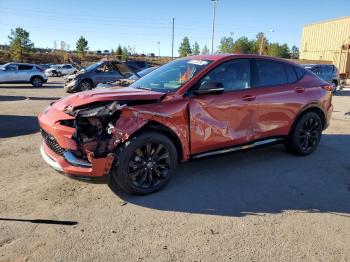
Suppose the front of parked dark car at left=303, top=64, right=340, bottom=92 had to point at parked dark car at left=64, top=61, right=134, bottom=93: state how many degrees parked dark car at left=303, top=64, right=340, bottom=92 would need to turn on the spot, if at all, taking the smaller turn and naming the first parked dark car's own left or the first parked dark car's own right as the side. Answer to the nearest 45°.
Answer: approximately 45° to the first parked dark car's own left

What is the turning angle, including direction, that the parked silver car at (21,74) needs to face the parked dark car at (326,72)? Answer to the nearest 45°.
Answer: approximately 135° to its left

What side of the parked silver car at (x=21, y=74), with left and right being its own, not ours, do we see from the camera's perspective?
left

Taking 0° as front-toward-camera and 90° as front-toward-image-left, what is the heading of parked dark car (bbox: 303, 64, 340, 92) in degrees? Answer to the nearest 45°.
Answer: approximately 90°

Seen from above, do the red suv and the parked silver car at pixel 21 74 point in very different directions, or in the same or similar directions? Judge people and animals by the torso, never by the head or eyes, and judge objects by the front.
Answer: same or similar directions

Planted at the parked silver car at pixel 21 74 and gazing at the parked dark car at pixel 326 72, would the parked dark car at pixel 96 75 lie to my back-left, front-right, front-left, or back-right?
front-right

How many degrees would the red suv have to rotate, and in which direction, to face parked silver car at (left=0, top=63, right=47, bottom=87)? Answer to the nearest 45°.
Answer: approximately 90° to its right

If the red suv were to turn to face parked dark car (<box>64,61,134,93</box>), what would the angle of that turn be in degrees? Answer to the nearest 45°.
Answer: approximately 135° to its right

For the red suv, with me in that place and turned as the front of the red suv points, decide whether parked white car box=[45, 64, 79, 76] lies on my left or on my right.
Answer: on my right

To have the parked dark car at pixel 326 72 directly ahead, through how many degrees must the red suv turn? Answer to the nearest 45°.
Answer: approximately 180°
